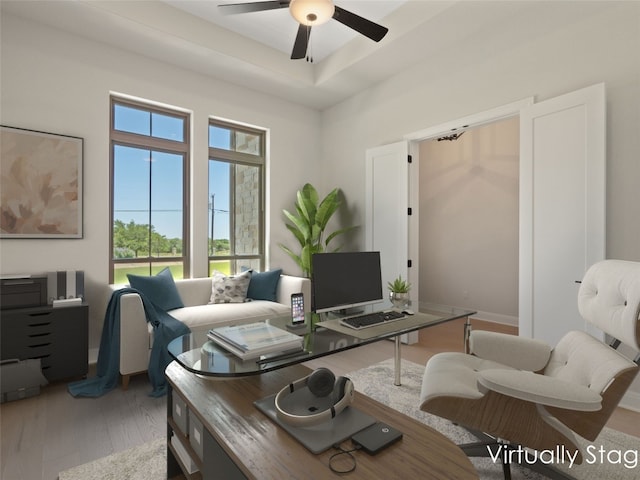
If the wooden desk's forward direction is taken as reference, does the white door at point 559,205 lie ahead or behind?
behind

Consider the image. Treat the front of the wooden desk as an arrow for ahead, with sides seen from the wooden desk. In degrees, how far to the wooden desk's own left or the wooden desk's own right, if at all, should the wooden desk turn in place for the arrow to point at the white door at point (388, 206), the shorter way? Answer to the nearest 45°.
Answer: approximately 135° to the wooden desk's own right

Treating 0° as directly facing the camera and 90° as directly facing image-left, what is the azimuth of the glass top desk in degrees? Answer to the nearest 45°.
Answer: approximately 315°

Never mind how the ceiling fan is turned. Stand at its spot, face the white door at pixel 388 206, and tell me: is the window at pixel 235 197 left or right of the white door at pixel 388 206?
left

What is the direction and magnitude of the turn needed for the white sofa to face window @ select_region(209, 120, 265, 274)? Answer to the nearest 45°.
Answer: approximately 135° to its left

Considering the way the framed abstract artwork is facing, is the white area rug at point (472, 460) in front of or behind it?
in front
